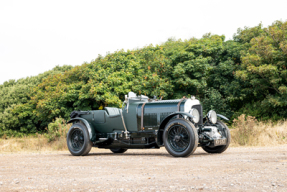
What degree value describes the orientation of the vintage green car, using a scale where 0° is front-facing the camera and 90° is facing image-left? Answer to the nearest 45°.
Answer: approximately 315°
